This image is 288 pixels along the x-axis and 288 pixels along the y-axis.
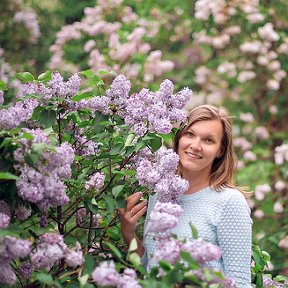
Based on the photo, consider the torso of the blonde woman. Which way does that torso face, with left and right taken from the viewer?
facing the viewer and to the left of the viewer
